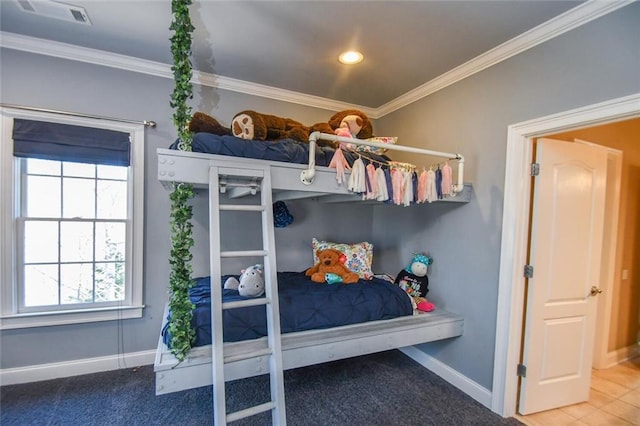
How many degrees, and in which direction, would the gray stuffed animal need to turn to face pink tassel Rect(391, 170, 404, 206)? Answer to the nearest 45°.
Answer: approximately 90° to its left

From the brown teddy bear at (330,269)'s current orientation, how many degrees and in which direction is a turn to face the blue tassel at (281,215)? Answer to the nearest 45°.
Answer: approximately 135° to its right

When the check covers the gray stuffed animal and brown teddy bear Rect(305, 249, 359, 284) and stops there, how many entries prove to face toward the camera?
2

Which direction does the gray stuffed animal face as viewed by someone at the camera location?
facing the viewer

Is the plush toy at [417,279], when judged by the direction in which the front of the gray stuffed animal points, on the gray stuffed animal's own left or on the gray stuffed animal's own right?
on the gray stuffed animal's own left

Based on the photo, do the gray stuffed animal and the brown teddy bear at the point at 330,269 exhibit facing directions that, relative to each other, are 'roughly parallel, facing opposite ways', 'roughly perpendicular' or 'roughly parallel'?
roughly parallel

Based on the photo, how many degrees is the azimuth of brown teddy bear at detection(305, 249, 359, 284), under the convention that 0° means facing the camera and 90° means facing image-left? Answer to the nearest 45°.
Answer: approximately 0°
